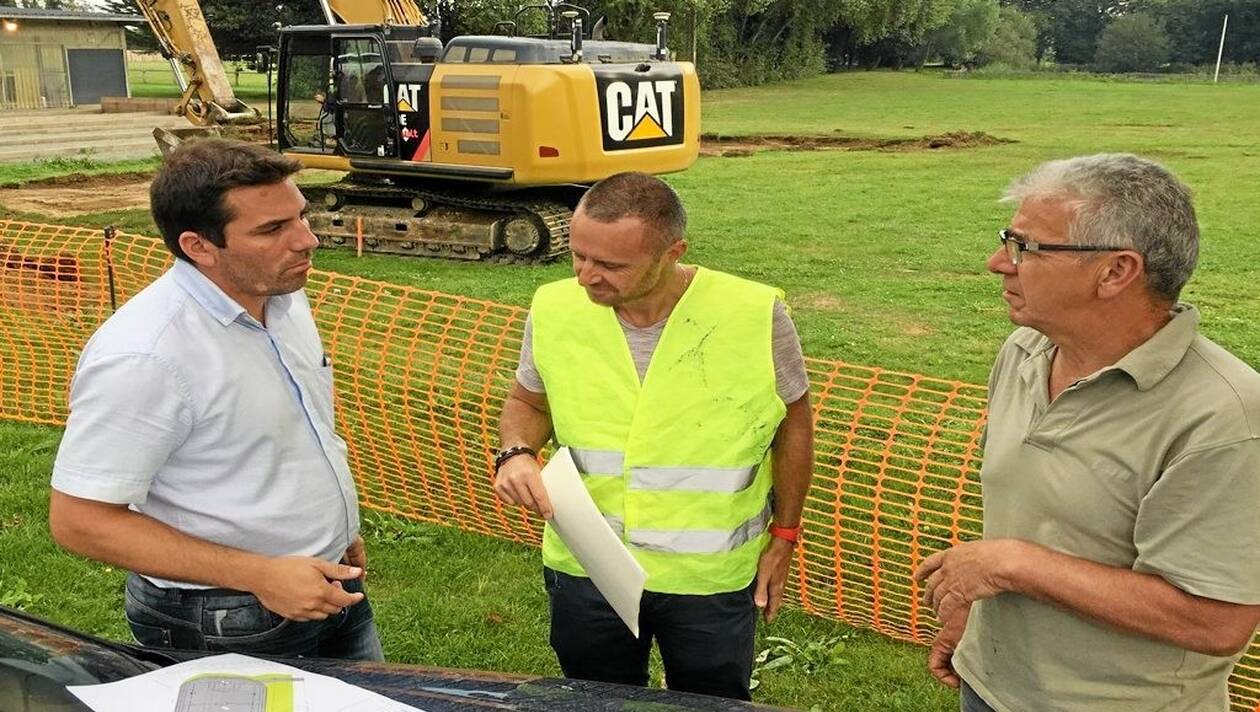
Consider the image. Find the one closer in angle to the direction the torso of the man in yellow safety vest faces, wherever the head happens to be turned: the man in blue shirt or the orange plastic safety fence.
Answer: the man in blue shirt

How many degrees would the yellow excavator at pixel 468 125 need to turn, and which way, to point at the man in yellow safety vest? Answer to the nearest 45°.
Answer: approximately 135° to its left

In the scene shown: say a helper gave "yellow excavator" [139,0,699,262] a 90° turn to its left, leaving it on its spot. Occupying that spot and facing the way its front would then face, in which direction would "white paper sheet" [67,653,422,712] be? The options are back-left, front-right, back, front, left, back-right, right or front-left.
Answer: front-left

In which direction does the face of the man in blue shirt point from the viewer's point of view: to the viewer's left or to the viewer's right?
to the viewer's right

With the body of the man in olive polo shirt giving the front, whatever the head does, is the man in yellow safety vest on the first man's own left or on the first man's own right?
on the first man's own right

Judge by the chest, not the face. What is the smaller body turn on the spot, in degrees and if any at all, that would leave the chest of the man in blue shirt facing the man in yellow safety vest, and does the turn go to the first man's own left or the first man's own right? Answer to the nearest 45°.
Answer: approximately 45° to the first man's own left

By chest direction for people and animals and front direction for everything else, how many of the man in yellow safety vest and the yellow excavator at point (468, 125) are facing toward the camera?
1

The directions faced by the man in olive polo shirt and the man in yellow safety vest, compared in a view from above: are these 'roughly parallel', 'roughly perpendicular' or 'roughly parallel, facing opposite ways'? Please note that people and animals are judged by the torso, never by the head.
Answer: roughly perpendicular

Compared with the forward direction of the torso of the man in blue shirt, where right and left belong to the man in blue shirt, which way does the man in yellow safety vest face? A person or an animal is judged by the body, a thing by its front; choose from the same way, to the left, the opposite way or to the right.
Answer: to the right

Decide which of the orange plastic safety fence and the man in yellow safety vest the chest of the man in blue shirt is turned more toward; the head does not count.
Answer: the man in yellow safety vest

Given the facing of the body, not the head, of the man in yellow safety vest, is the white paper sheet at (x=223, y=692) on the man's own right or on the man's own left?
on the man's own right

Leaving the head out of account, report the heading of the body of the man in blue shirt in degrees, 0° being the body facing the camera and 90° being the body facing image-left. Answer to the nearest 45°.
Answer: approximately 315°

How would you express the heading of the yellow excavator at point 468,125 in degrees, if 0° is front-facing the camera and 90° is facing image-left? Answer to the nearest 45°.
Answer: approximately 135°
